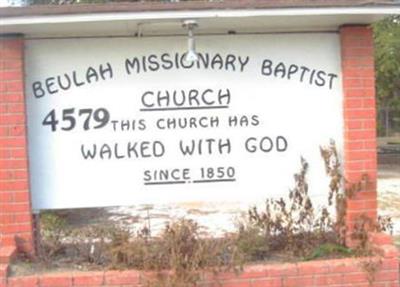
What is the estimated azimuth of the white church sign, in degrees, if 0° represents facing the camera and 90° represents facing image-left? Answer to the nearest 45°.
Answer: approximately 0°
